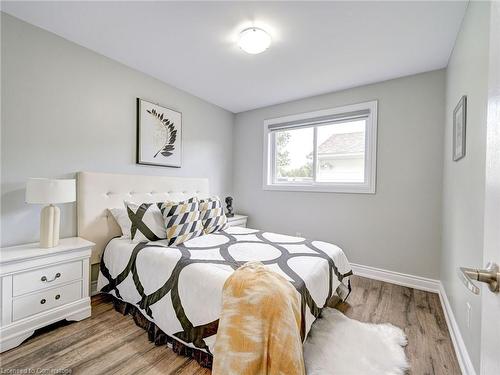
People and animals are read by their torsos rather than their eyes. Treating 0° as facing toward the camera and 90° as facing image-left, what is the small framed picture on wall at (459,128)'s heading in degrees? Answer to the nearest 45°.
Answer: approximately 90°

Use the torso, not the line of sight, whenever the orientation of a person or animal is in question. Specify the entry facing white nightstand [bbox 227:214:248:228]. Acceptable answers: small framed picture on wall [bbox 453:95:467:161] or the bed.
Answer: the small framed picture on wall

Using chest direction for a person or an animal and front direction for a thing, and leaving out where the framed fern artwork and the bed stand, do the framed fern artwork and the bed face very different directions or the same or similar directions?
same or similar directions

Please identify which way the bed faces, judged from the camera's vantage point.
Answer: facing the viewer and to the right of the viewer

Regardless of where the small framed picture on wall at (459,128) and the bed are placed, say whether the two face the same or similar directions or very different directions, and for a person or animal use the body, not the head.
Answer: very different directions

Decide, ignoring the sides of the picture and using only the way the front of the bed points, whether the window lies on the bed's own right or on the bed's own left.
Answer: on the bed's own left

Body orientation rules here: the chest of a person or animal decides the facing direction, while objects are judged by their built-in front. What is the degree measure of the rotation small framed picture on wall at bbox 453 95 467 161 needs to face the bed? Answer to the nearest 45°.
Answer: approximately 45° to its left

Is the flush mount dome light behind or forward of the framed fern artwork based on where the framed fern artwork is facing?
forward

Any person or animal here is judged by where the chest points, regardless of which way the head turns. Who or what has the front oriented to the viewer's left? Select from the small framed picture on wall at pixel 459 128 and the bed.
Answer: the small framed picture on wall

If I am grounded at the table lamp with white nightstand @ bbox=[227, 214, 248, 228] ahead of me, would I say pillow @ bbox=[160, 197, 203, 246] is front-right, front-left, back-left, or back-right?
front-right

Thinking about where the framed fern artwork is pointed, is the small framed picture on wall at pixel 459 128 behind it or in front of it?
in front
